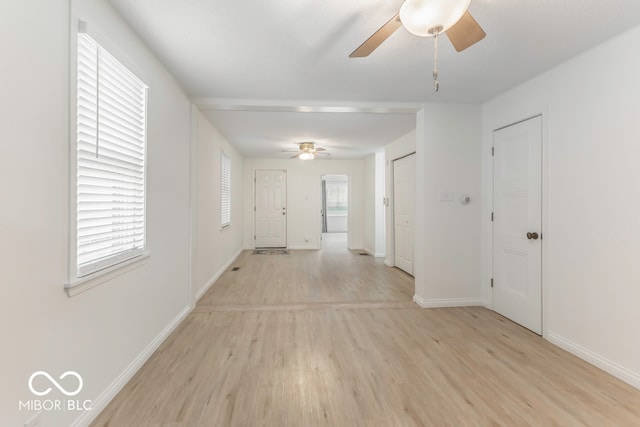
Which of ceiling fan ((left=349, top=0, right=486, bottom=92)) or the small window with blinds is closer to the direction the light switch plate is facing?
the ceiling fan

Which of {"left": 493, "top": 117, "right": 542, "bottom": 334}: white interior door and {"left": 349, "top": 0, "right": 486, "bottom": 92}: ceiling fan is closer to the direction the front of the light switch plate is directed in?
the ceiling fan

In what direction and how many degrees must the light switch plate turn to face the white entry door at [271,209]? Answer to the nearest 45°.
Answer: approximately 135° to its right

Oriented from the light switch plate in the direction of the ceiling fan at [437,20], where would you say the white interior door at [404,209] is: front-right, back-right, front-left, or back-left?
back-right

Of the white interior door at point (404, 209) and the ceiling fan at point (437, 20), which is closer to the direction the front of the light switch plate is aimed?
the ceiling fan

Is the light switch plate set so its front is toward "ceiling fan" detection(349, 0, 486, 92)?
yes

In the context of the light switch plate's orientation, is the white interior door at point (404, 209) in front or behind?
behind

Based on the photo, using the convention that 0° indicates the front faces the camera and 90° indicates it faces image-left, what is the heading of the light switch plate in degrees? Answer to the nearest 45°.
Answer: approximately 0°

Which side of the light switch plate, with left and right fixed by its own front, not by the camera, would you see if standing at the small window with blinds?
right

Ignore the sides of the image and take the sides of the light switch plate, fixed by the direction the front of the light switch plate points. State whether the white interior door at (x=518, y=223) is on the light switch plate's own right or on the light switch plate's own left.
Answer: on the light switch plate's own left
